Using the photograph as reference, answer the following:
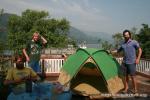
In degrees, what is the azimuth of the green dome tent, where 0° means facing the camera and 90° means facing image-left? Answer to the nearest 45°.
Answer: approximately 0°

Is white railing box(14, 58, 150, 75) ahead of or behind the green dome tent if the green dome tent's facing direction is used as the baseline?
behind

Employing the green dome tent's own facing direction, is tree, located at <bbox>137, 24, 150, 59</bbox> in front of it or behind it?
behind
